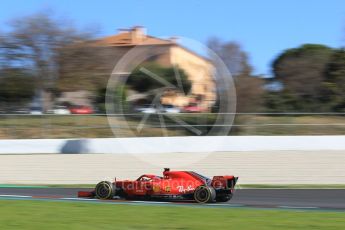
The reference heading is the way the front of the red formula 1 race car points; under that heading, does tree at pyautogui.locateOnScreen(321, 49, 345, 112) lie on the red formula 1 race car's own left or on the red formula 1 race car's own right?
on the red formula 1 race car's own right

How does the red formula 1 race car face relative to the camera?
to the viewer's left

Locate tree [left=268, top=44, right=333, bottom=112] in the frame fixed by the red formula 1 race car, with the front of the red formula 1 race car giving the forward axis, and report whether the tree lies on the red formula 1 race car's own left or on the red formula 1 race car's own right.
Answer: on the red formula 1 race car's own right

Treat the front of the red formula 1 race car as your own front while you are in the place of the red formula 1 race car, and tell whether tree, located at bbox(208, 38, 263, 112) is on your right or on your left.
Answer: on your right

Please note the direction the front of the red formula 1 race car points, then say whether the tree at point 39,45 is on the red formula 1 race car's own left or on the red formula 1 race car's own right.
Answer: on the red formula 1 race car's own right

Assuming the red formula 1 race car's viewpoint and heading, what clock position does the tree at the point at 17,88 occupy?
The tree is roughly at 2 o'clock from the red formula 1 race car.
